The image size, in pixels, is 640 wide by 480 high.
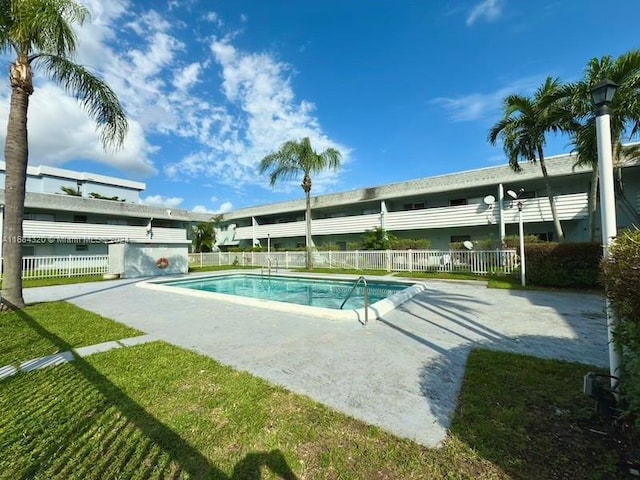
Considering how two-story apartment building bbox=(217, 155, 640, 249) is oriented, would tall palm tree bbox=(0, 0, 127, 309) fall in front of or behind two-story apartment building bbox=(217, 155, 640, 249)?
in front

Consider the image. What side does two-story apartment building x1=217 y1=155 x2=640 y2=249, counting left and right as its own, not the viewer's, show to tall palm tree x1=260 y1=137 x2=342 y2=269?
front

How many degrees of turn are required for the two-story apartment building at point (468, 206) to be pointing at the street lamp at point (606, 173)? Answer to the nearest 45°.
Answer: approximately 45° to its left

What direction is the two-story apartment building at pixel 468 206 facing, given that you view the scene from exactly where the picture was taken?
facing the viewer and to the left of the viewer

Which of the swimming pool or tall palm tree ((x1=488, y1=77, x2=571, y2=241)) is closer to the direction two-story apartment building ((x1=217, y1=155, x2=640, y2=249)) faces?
the swimming pool

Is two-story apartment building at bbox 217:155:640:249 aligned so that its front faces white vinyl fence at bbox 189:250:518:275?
yes

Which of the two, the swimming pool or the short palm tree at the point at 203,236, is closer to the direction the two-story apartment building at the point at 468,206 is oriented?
the swimming pool

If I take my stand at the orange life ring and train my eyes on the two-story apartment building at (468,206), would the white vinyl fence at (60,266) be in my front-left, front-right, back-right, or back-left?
back-right

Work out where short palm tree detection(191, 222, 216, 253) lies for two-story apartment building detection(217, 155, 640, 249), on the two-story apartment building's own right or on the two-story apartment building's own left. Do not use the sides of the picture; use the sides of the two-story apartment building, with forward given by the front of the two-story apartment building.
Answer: on the two-story apartment building's own right
